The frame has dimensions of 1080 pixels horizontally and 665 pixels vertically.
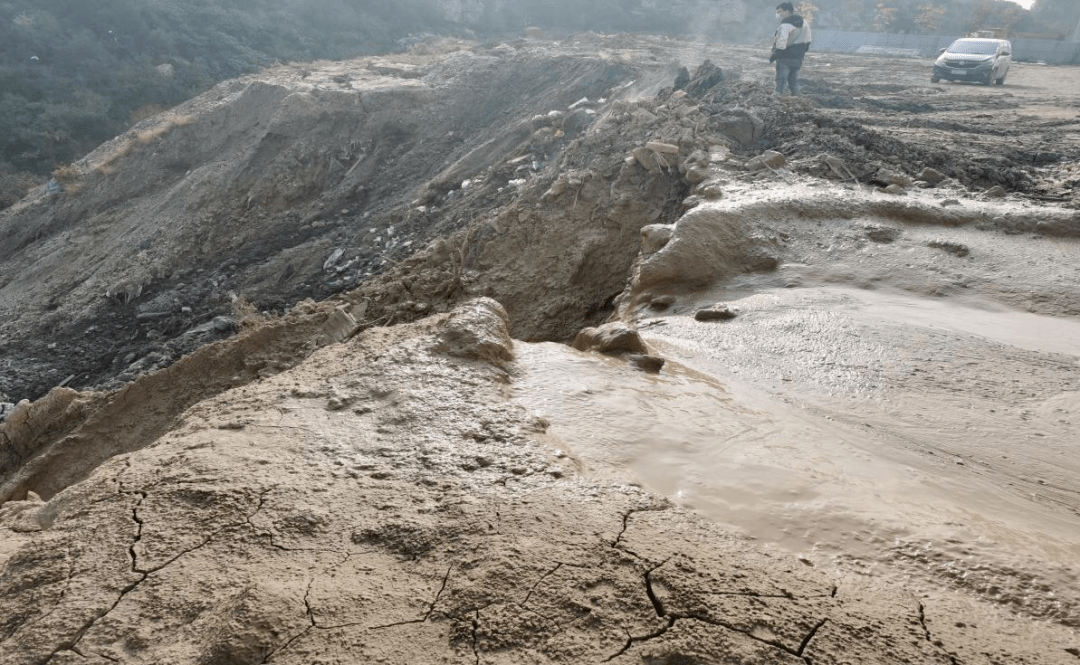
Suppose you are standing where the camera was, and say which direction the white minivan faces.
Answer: facing the viewer and to the left of the viewer

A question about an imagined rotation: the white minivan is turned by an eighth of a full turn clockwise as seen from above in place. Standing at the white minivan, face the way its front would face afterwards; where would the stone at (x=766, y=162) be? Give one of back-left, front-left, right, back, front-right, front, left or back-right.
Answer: left

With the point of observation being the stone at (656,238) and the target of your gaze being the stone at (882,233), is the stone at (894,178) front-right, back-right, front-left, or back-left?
front-left

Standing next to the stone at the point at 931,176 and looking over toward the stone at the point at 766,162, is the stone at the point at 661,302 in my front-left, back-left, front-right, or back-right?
front-left

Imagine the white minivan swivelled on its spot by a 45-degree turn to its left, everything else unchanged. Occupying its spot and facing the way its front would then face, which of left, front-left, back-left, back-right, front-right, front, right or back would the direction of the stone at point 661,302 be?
front

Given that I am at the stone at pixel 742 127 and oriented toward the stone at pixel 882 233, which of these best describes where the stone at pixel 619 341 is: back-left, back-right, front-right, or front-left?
front-right

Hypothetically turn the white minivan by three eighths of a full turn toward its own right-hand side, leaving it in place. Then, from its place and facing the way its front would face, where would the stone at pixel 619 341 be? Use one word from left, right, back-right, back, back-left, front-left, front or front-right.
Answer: back

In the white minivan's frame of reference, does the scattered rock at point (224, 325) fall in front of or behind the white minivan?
in front

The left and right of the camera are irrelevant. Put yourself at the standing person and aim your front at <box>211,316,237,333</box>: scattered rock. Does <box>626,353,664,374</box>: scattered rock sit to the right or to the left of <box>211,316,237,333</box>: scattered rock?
left

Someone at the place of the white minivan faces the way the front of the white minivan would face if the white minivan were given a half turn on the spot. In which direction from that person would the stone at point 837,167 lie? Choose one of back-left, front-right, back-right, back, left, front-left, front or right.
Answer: back-right

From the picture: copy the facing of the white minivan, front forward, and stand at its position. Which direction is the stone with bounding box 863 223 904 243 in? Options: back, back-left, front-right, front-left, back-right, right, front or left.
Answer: front-left

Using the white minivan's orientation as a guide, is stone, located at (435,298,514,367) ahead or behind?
ahead
